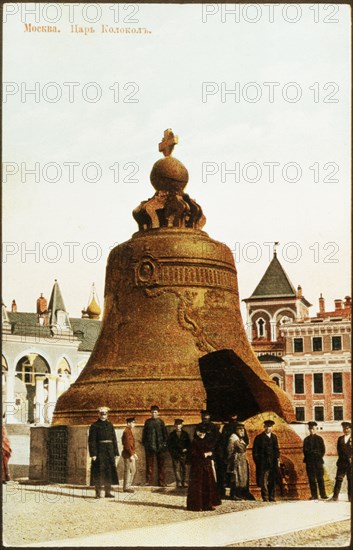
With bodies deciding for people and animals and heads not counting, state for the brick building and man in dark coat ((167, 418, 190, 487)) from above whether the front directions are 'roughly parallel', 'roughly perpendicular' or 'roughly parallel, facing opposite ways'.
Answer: roughly parallel

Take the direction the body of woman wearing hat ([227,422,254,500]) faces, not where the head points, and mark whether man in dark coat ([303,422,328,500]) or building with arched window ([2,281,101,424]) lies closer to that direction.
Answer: the man in dark coat

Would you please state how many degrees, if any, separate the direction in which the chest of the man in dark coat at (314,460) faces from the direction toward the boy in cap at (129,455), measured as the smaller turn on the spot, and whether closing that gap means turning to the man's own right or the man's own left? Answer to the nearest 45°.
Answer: approximately 90° to the man's own right

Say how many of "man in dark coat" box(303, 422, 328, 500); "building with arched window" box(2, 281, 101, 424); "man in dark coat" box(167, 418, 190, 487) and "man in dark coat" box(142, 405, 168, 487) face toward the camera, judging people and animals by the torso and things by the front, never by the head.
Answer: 4

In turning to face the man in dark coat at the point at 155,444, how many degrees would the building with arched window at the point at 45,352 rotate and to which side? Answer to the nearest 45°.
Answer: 0° — it already faces them

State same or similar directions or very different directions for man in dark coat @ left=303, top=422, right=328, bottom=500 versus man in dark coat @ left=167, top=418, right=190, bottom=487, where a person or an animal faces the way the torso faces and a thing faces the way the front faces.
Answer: same or similar directions

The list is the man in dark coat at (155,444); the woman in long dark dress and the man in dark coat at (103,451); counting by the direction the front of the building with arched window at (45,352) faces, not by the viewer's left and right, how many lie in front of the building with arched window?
3

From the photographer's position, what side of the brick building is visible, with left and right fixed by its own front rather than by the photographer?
front

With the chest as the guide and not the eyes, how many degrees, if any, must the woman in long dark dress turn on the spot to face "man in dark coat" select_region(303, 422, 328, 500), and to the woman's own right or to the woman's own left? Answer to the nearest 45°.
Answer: approximately 90° to the woman's own left

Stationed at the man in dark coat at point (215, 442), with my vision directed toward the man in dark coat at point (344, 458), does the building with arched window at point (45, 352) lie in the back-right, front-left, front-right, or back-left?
back-left

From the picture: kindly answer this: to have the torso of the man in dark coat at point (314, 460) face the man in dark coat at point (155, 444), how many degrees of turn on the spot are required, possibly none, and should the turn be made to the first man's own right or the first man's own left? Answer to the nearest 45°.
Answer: approximately 90° to the first man's own right

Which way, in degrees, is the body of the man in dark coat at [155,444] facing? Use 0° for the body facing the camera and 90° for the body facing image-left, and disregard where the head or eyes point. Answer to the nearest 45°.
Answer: approximately 0°

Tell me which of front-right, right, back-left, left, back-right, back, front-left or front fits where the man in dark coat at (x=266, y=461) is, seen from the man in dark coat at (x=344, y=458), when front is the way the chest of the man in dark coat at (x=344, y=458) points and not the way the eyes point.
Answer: right

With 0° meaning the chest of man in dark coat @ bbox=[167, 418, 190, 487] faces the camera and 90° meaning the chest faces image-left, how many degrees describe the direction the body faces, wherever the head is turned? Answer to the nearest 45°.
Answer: approximately 0°

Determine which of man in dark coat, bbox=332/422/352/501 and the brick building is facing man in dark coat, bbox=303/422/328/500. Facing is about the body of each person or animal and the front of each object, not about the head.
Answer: the brick building
